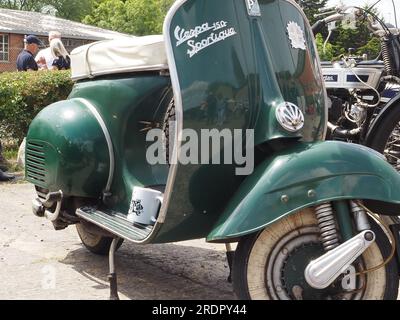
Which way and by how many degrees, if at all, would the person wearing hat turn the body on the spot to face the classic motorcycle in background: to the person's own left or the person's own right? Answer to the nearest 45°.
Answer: approximately 45° to the person's own right

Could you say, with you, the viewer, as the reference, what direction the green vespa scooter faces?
facing the viewer and to the right of the viewer

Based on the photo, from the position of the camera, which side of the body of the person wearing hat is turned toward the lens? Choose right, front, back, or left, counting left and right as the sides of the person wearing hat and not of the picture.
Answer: right

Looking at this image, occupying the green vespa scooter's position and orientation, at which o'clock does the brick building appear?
The brick building is roughly at 7 o'clock from the green vespa scooter.

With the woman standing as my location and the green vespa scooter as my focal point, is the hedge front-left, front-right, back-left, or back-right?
front-right

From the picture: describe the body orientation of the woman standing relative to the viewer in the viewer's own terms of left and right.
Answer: facing away from the viewer and to the left of the viewer

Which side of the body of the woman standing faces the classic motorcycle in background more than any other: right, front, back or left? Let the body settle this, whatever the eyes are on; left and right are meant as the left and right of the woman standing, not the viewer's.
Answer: back

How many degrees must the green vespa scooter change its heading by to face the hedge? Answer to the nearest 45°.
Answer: approximately 180°

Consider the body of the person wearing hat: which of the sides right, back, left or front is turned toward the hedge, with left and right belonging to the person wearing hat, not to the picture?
right

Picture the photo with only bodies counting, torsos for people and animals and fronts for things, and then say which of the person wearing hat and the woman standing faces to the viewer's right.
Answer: the person wearing hat

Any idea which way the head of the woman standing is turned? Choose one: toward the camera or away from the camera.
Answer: away from the camera

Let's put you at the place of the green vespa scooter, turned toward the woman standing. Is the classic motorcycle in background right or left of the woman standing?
right

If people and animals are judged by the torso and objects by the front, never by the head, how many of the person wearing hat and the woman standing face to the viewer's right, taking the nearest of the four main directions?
1

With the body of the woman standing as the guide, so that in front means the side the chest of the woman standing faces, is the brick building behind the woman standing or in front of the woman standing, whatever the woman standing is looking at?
in front
